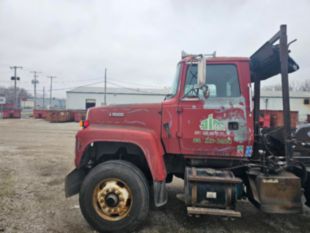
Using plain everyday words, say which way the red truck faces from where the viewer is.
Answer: facing to the left of the viewer

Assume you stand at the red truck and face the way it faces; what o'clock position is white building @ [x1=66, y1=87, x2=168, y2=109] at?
The white building is roughly at 2 o'clock from the red truck.
